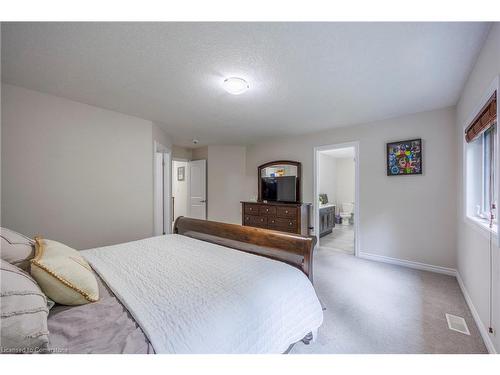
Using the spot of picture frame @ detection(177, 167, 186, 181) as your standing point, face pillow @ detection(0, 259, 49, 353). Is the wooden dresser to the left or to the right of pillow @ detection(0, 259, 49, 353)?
left

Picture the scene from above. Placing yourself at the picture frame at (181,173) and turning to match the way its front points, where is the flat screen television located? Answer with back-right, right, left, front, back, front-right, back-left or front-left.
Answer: front-left

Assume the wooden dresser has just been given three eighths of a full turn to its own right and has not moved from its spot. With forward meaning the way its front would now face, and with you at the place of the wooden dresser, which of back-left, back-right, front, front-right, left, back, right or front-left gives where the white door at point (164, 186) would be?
left

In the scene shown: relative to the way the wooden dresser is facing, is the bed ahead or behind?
ahead

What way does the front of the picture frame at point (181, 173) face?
toward the camera

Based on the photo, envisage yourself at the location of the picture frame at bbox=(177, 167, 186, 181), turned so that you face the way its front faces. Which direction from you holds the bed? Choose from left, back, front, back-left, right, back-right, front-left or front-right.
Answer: front

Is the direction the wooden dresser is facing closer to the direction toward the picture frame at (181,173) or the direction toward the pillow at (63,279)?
the pillow

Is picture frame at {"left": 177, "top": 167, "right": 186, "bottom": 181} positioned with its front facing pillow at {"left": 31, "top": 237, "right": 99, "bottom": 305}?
yes

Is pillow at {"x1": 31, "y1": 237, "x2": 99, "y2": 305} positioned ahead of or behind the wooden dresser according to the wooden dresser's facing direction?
ahead

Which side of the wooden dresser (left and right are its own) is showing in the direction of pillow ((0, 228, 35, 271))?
front

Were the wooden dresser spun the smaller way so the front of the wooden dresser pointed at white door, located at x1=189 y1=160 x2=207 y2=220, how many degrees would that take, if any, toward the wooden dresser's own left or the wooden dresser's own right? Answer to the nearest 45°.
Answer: approximately 90° to the wooden dresser's own right

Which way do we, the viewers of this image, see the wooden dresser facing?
facing the viewer and to the left of the viewer

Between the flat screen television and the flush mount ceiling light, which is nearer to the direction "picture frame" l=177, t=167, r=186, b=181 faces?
the flush mount ceiling light

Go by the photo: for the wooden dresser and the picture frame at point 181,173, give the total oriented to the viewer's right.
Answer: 0
